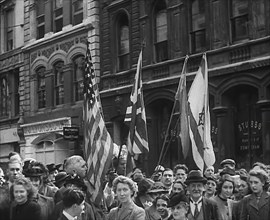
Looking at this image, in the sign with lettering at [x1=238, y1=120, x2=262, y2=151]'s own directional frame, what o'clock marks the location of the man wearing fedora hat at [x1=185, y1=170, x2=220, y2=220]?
The man wearing fedora hat is roughly at 12 o'clock from the sign with lettering.

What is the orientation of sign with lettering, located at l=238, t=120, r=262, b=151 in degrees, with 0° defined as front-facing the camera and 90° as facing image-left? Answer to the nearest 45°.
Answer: approximately 0°

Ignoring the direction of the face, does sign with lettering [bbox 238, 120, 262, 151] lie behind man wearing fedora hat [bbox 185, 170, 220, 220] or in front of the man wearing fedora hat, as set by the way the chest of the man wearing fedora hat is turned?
behind

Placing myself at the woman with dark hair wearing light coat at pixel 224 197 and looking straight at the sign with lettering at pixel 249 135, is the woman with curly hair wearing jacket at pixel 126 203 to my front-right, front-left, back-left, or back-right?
back-left

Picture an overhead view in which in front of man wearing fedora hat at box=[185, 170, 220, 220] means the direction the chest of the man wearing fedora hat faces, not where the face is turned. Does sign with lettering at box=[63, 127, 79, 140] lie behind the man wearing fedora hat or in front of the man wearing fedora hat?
behind

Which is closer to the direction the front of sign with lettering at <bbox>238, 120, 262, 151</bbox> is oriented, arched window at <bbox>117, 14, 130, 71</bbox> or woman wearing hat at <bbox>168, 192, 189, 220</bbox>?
the woman wearing hat

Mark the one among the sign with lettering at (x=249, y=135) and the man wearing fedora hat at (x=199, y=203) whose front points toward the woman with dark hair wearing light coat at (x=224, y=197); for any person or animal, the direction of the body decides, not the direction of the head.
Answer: the sign with lettering

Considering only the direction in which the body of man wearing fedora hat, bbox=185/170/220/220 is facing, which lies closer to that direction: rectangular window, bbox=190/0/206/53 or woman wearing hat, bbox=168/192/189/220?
the woman wearing hat

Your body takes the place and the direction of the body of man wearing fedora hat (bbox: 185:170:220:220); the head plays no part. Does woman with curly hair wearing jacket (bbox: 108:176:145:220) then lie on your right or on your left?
on your right

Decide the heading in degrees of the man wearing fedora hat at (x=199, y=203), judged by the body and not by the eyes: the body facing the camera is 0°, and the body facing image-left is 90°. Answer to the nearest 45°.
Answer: approximately 0°

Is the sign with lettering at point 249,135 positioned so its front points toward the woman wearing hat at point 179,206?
yes
